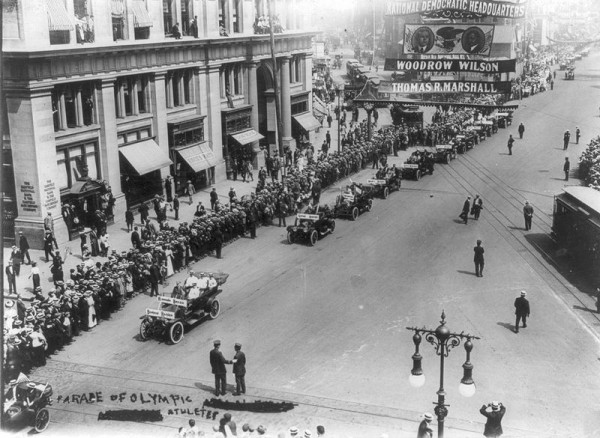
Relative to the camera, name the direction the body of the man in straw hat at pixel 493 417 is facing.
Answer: away from the camera

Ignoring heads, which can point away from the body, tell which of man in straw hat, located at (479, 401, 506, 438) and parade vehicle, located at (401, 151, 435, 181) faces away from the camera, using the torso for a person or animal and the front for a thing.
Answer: the man in straw hat

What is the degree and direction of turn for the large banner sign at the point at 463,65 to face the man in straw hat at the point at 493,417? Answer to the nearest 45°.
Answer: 0° — it already faces them

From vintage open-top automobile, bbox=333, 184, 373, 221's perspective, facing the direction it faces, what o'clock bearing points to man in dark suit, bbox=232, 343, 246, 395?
The man in dark suit is roughly at 11 o'clock from the vintage open-top automobile.

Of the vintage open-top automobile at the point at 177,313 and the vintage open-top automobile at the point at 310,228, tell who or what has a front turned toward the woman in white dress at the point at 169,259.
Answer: the vintage open-top automobile at the point at 310,228

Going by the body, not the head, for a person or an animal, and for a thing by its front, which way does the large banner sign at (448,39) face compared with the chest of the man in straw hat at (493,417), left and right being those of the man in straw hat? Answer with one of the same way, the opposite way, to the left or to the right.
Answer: the opposite way

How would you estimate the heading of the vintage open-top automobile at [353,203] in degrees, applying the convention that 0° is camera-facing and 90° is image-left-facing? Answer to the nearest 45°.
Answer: approximately 45°

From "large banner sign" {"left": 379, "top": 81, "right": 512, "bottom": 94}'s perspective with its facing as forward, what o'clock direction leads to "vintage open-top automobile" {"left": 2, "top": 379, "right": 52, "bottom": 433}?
The vintage open-top automobile is roughly at 1 o'clock from the large banner sign.

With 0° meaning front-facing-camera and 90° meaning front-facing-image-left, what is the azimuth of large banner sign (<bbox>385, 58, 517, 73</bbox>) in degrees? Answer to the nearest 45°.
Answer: approximately 0°
